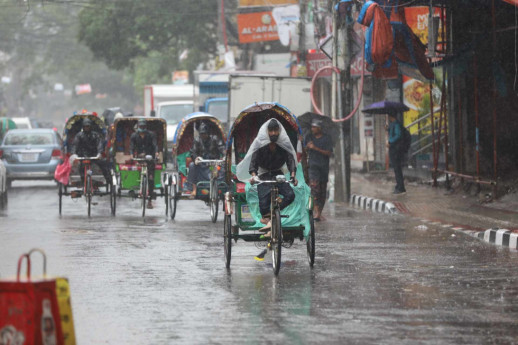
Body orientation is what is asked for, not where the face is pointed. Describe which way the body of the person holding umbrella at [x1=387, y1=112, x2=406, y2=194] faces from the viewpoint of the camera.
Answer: to the viewer's left

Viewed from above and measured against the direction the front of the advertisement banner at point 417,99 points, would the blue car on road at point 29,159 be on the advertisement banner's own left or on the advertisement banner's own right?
on the advertisement banner's own right

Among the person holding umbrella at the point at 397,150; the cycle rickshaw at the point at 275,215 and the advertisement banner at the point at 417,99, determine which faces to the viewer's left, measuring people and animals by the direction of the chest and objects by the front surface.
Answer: the person holding umbrella

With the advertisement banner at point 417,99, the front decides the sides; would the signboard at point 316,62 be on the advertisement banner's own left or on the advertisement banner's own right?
on the advertisement banner's own right

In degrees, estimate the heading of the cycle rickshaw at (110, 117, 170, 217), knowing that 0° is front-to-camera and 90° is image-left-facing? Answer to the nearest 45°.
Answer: approximately 0°

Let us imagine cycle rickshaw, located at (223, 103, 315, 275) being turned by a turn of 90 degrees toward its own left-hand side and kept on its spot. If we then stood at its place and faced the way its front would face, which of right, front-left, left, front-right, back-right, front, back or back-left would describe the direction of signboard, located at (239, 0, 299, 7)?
left

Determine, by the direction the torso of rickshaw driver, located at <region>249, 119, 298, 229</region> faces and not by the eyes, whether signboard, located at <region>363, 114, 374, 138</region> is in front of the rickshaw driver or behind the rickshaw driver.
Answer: behind

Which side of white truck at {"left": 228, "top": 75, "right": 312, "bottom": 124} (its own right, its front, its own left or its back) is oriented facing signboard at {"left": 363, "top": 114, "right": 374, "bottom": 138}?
right
